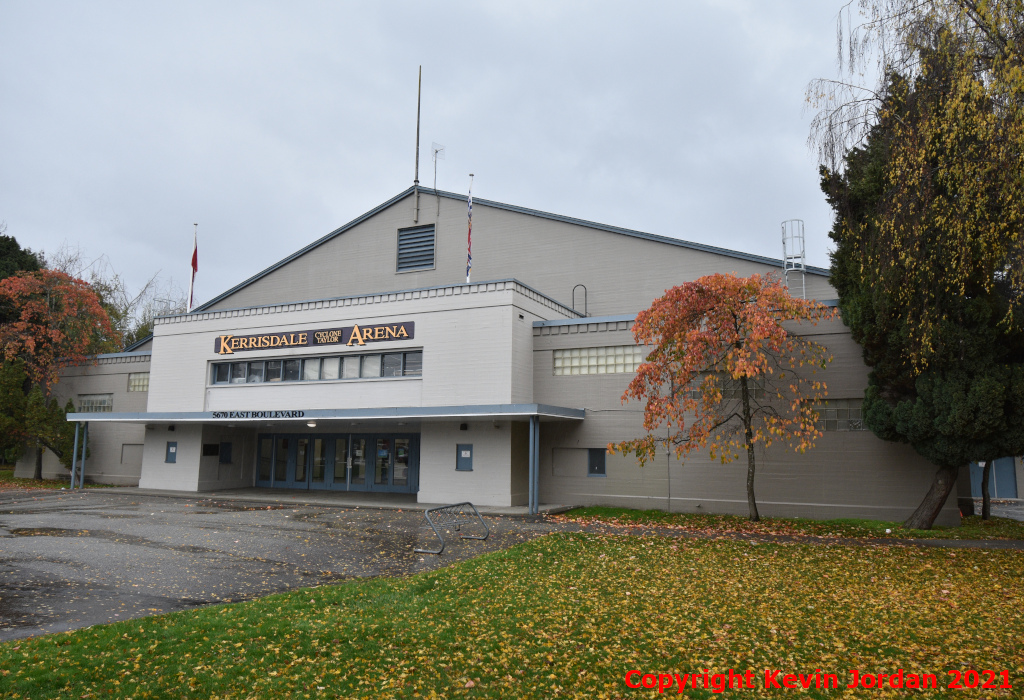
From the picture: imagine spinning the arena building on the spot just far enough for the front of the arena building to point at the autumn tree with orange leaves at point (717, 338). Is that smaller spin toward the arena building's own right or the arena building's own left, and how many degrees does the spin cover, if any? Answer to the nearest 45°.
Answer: approximately 90° to the arena building's own left

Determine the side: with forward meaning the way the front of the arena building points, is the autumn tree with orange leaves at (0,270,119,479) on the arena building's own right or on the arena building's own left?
on the arena building's own right

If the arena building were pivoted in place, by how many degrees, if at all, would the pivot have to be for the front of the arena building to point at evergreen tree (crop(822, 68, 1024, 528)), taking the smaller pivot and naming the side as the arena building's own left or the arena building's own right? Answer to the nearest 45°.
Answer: approximately 90° to the arena building's own left

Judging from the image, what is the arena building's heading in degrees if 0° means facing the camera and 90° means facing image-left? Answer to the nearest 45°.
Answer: approximately 45°
